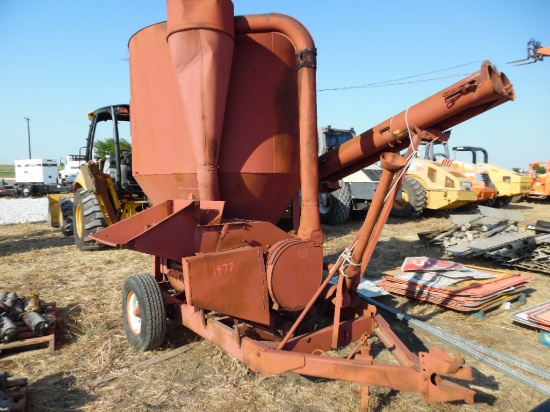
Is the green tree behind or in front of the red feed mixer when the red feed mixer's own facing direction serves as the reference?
behind

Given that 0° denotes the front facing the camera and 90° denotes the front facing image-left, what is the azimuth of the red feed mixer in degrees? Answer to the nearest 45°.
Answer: approximately 315°

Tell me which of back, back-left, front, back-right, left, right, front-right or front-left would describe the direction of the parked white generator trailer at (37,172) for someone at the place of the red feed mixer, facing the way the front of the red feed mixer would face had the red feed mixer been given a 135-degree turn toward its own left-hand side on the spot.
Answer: front-left
